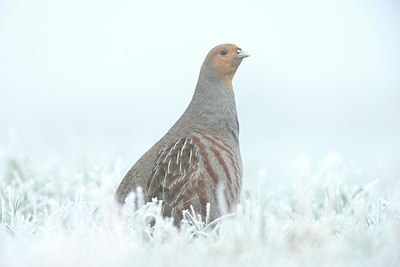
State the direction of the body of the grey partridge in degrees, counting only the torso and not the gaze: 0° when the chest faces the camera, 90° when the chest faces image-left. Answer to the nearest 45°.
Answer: approximately 270°
